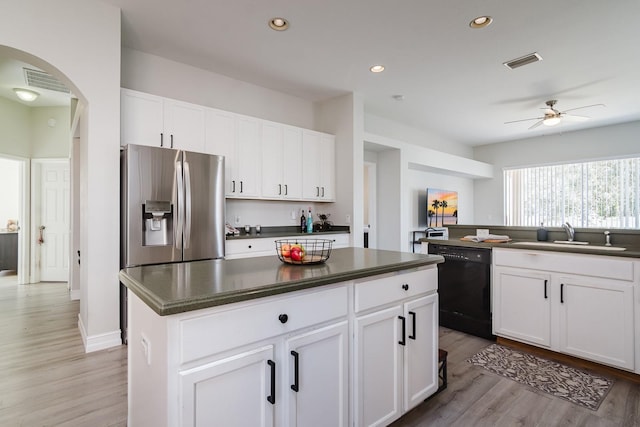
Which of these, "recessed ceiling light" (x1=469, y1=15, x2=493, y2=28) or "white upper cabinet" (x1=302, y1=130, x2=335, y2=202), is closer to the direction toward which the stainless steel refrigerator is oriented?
the recessed ceiling light

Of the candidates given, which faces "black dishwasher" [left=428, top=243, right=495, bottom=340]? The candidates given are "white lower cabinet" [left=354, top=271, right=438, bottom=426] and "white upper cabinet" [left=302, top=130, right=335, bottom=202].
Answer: the white upper cabinet

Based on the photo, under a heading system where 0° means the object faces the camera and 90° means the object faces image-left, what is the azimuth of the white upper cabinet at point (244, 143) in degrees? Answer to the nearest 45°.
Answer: approximately 315°

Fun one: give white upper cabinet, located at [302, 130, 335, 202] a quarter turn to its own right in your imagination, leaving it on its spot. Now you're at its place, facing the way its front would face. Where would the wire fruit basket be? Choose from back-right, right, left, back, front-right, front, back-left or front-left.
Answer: front-left

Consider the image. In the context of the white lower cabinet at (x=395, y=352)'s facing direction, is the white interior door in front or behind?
behind

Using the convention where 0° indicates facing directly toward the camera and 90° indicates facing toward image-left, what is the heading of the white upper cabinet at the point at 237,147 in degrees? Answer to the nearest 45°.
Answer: approximately 315°

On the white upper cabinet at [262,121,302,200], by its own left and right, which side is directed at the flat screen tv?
left

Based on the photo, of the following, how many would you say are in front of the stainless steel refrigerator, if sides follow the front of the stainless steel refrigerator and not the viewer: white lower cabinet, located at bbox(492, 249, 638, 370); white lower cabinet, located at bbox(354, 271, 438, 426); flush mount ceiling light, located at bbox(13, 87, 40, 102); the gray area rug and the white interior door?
3

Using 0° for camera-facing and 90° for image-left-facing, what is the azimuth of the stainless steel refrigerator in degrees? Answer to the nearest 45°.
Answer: approximately 315°
